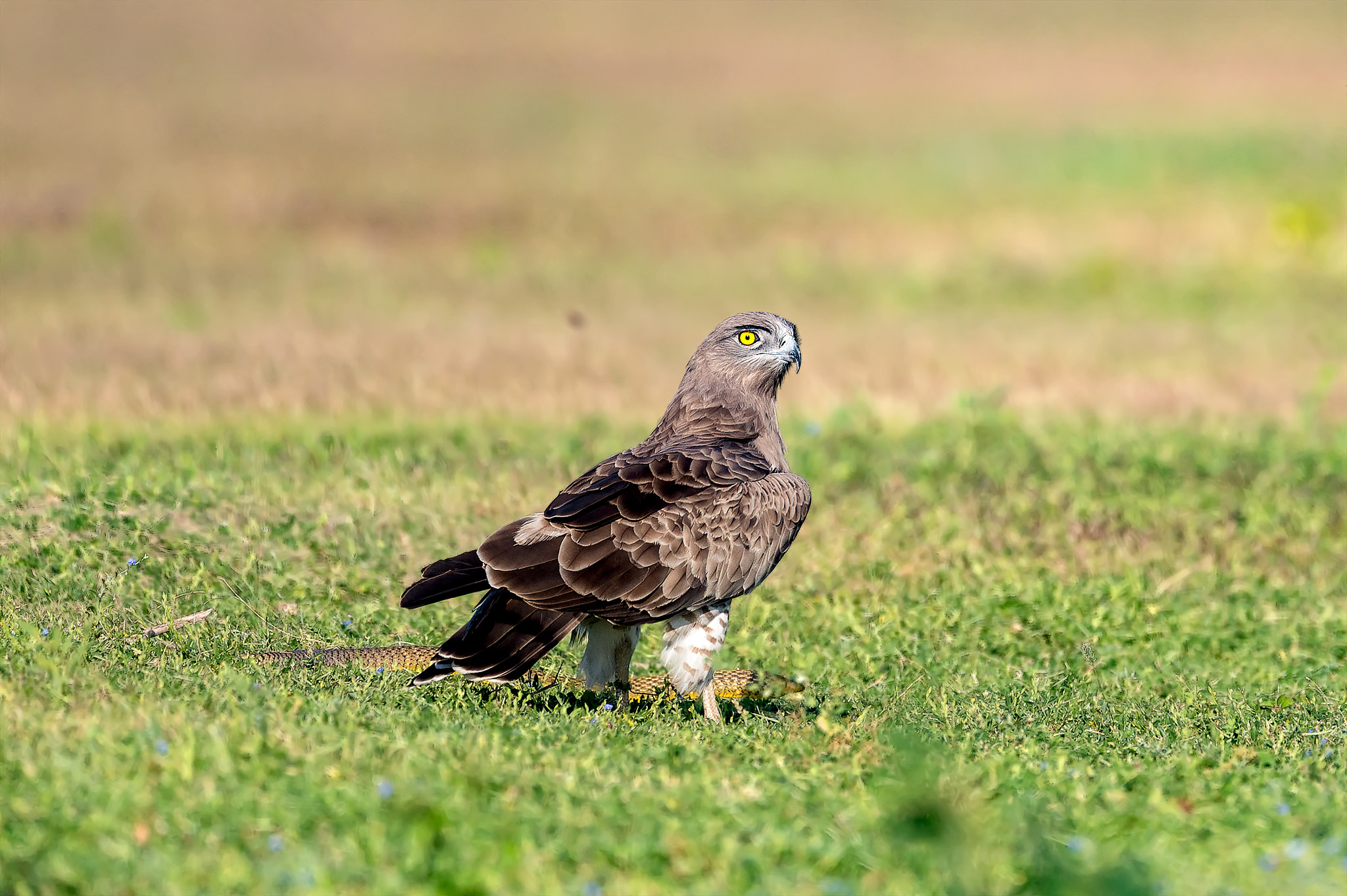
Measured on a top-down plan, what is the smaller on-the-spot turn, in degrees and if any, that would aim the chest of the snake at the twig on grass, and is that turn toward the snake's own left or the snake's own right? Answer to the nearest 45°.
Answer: approximately 180°

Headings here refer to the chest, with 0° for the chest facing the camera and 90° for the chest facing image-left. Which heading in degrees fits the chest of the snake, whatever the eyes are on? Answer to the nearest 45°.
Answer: approximately 270°
